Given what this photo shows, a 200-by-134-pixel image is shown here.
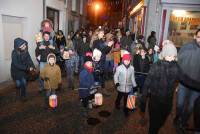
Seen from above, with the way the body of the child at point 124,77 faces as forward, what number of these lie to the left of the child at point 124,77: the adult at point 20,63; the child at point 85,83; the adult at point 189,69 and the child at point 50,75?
1

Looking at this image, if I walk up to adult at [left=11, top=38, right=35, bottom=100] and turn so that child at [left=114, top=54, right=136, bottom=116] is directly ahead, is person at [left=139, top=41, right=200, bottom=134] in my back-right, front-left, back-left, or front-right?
front-right

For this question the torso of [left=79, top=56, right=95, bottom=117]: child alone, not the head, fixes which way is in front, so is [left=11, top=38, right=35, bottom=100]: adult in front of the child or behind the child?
behind

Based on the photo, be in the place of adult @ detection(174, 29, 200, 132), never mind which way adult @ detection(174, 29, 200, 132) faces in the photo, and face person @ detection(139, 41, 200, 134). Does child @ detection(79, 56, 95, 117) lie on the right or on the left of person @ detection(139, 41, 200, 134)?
right

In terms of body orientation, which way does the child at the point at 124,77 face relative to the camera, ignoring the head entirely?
toward the camera

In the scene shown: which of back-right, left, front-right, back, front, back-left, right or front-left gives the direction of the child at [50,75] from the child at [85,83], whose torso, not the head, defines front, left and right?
back

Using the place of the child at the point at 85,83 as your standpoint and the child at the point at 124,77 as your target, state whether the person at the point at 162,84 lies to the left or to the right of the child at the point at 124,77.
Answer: right

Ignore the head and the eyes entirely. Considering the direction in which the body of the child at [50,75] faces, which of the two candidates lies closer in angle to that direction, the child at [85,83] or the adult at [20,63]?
the child

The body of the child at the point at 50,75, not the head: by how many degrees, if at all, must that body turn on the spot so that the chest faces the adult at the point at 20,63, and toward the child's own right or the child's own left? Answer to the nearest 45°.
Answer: approximately 135° to the child's own right

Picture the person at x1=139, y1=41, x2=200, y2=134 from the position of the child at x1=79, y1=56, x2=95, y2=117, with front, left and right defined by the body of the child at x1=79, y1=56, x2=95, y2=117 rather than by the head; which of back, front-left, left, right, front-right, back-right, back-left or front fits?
front

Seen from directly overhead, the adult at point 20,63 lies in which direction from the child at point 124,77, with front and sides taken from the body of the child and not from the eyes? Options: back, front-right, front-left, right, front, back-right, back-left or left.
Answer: right

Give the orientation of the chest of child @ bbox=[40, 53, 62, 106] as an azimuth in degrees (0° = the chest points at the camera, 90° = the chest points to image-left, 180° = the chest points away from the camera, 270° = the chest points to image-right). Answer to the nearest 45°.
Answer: approximately 0°

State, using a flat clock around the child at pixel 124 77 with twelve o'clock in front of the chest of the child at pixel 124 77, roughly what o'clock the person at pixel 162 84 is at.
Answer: the person at pixel 162 84 is roughly at 11 o'clock from the child at pixel 124 77.

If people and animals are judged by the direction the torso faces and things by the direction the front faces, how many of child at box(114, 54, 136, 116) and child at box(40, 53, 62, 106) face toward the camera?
2
